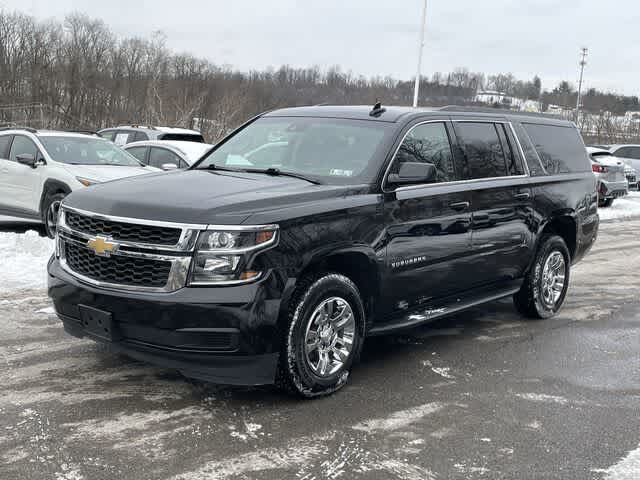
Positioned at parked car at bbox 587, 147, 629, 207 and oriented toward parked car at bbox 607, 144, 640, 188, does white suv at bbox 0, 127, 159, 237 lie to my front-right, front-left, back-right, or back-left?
back-left

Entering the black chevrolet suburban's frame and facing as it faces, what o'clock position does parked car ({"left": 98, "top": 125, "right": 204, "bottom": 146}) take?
The parked car is roughly at 4 o'clock from the black chevrolet suburban.

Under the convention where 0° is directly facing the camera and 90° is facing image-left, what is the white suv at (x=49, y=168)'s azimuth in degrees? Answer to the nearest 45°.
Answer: approximately 315°

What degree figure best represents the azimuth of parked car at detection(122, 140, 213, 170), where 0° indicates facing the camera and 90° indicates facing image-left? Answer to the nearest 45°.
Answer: approximately 315°

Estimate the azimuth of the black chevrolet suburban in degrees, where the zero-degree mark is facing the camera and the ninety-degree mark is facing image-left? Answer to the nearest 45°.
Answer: approximately 45°

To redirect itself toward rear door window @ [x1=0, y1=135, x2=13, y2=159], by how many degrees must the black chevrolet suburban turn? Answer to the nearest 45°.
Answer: approximately 90° to its right

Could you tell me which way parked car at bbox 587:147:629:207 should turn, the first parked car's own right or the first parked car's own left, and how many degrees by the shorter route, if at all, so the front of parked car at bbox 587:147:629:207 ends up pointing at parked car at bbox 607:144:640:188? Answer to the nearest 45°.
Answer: approximately 45° to the first parked car's own right

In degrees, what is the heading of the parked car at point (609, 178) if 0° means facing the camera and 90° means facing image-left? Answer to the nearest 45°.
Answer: approximately 135°

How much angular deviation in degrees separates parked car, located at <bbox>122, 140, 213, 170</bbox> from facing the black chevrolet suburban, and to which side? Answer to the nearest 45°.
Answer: approximately 45° to its right

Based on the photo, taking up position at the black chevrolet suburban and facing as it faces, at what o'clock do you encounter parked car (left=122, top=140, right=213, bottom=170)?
The parked car is roughly at 4 o'clock from the black chevrolet suburban.

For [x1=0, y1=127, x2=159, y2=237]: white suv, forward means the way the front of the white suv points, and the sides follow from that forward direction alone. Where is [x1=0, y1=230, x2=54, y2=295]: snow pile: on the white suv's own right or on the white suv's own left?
on the white suv's own right
